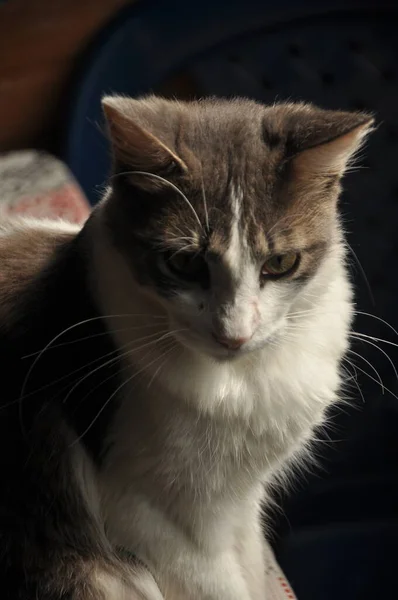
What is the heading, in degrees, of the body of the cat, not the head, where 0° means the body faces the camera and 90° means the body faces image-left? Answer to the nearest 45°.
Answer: approximately 315°
